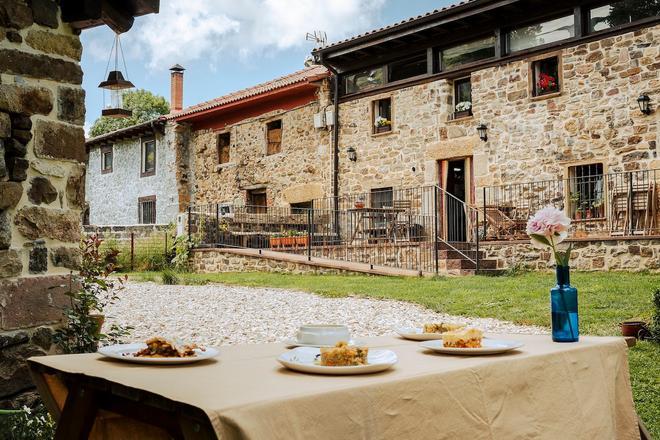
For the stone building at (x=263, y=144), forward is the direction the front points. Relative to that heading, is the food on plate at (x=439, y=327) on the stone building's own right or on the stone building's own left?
on the stone building's own left

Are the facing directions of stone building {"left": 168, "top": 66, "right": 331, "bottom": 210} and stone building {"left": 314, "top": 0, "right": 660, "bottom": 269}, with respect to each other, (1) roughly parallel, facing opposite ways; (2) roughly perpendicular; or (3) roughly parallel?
roughly parallel

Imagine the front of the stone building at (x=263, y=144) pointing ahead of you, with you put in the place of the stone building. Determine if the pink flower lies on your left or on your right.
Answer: on your left

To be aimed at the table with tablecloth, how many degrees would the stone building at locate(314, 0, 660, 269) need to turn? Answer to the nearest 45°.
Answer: approximately 45° to its left

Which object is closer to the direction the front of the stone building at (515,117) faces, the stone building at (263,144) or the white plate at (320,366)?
the white plate

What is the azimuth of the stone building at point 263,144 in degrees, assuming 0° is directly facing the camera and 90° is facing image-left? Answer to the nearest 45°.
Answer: approximately 45°

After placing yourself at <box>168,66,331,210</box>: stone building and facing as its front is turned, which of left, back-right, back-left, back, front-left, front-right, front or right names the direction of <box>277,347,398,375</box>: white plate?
front-left

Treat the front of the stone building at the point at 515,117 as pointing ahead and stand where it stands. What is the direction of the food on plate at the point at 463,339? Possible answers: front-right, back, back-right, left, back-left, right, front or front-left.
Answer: front-left

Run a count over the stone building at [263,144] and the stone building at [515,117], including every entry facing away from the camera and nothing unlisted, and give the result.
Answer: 0

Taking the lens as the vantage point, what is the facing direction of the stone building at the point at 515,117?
facing the viewer and to the left of the viewer

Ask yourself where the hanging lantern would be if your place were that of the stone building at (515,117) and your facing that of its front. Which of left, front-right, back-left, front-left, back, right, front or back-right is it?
front

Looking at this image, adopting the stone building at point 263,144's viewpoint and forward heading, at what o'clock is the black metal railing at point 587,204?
The black metal railing is roughly at 9 o'clock from the stone building.
